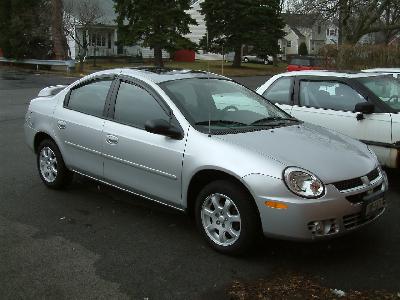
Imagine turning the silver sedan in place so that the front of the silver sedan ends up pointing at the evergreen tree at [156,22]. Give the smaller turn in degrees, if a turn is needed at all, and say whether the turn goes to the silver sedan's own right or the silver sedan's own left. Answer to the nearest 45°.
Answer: approximately 135° to the silver sedan's own left

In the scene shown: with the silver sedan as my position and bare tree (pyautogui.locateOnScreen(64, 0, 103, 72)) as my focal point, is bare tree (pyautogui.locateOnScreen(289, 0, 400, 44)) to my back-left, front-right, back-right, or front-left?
front-right

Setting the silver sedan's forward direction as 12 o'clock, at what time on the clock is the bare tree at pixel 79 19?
The bare tree is roughly at 7 o'clock from the silver sedan.

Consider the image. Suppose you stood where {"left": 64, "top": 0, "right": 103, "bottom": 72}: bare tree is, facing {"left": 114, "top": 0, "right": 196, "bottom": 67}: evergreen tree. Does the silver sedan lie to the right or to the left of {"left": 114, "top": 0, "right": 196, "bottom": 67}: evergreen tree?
right

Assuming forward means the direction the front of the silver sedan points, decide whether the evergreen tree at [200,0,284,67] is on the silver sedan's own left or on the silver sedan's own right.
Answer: on the silver sedan's own left

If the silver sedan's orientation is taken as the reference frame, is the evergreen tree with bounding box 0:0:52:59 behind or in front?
behind

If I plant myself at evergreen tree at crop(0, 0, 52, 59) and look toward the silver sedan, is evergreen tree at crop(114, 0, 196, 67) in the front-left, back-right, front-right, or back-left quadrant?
front-left

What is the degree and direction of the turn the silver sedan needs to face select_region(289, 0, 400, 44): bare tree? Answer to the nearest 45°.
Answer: approximately 135° to its left

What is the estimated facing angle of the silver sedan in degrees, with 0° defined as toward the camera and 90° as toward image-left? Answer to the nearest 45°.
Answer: approximately 315°

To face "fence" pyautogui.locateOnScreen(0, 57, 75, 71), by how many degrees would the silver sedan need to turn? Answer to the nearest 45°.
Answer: approximately 135° to its left
